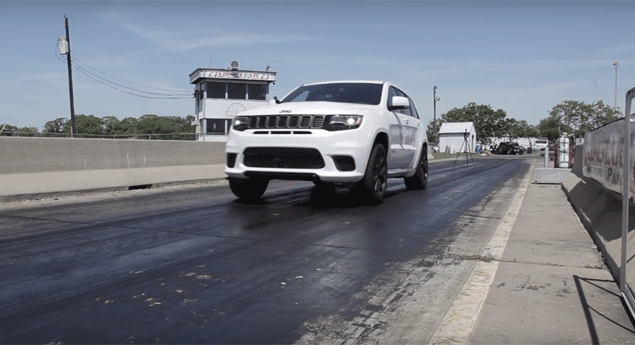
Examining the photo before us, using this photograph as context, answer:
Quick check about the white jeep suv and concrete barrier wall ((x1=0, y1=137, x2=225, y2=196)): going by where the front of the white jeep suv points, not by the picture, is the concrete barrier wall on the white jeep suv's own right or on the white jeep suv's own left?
on the white jeep suv's own right

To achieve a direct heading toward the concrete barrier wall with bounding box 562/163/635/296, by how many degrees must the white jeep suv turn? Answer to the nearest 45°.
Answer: approximately 90° to its left

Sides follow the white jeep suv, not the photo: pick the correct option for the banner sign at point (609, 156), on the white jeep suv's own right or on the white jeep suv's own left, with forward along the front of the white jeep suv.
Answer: on the white jeep suv's own left

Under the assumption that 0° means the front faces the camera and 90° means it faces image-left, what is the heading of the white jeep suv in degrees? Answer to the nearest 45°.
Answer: approximately 45°
